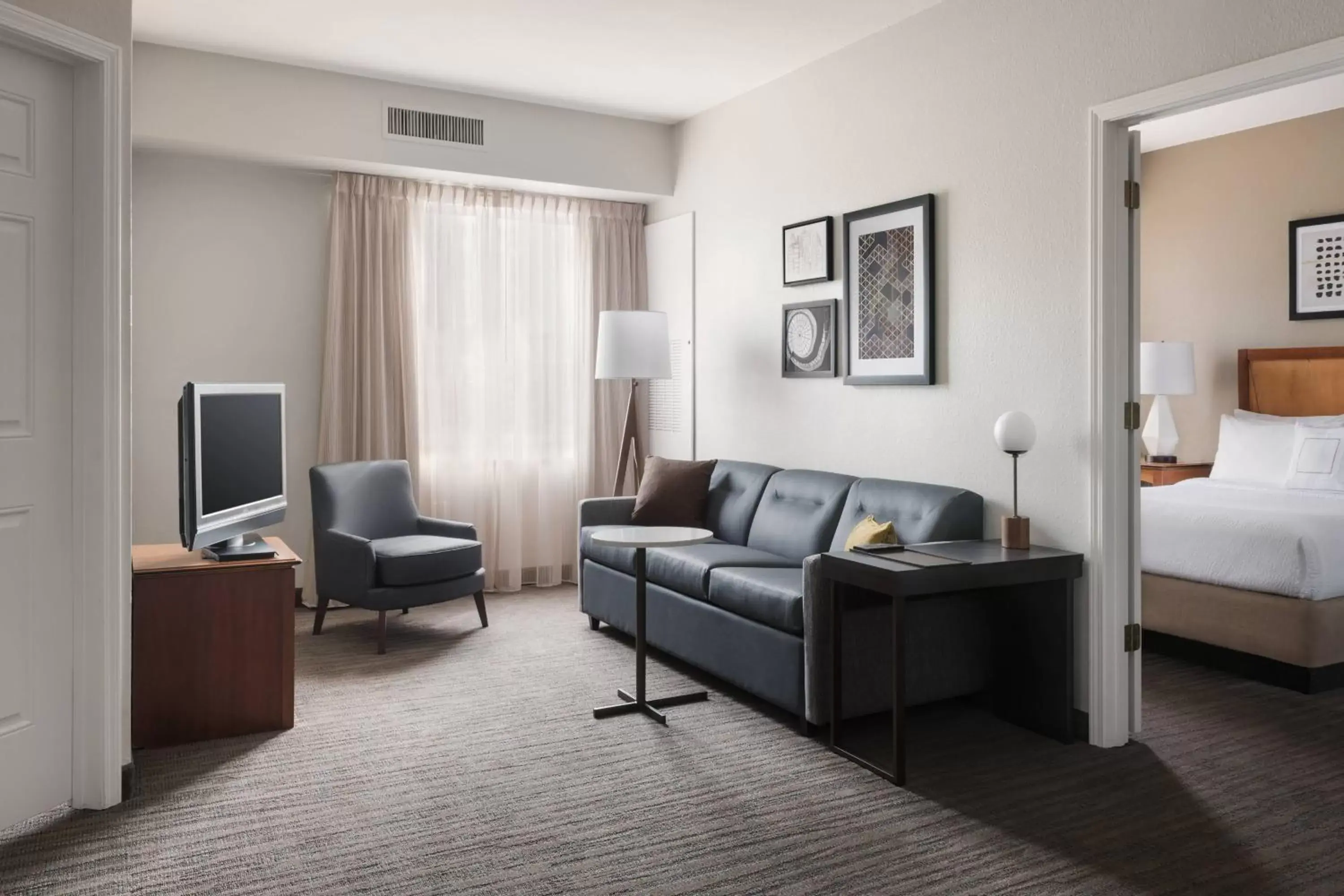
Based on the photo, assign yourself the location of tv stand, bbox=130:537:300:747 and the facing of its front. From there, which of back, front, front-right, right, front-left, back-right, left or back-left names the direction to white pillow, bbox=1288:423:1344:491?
front

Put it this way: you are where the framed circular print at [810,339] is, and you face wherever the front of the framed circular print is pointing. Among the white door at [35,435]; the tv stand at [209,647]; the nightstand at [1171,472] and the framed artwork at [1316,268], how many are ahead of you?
2

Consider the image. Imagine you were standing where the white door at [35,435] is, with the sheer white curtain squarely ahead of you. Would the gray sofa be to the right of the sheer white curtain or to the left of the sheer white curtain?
right

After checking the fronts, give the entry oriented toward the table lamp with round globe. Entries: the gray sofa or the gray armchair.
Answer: the gray armchair

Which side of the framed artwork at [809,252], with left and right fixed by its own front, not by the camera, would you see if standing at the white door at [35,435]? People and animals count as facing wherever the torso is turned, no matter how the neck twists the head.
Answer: front

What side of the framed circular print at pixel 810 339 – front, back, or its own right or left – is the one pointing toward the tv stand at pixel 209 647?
front

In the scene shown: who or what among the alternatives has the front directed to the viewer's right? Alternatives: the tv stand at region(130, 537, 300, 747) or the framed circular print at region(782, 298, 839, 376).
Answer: the tv stand

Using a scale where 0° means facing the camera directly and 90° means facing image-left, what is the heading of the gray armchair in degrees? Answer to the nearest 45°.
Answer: approximately 315°

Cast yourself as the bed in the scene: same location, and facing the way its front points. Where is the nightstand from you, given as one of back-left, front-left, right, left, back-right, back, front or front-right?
back-right

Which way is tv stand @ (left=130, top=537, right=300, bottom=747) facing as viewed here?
to the viewer's right

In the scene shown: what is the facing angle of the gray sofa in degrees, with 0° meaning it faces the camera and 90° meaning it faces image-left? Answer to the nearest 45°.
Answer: approximately 45°

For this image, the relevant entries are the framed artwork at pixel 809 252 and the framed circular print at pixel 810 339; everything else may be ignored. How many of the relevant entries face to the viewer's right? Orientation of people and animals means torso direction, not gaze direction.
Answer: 0

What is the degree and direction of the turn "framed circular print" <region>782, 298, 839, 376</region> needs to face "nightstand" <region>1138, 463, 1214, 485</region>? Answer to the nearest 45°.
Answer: approximately 180°
